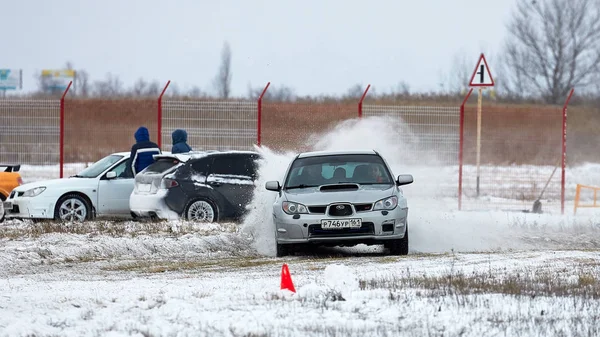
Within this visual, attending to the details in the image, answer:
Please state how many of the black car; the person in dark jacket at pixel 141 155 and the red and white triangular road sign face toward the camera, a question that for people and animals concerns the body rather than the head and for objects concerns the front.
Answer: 1

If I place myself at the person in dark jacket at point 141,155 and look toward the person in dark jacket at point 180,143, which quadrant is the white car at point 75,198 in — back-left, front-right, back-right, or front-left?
back-left

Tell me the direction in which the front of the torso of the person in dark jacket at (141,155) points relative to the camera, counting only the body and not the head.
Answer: away from the camera

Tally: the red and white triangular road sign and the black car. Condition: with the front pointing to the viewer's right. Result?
1

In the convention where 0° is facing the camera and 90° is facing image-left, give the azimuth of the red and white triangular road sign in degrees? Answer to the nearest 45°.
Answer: approximately 0°

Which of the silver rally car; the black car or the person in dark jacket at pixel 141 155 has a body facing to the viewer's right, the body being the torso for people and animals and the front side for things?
the black car

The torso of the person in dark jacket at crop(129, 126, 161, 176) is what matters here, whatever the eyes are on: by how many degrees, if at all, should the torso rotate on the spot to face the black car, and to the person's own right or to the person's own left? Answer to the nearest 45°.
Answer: approximately 135° to the person's own right

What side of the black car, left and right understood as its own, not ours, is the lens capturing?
right

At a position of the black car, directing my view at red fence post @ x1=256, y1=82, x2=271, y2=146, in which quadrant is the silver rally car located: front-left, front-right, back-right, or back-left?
back-right
